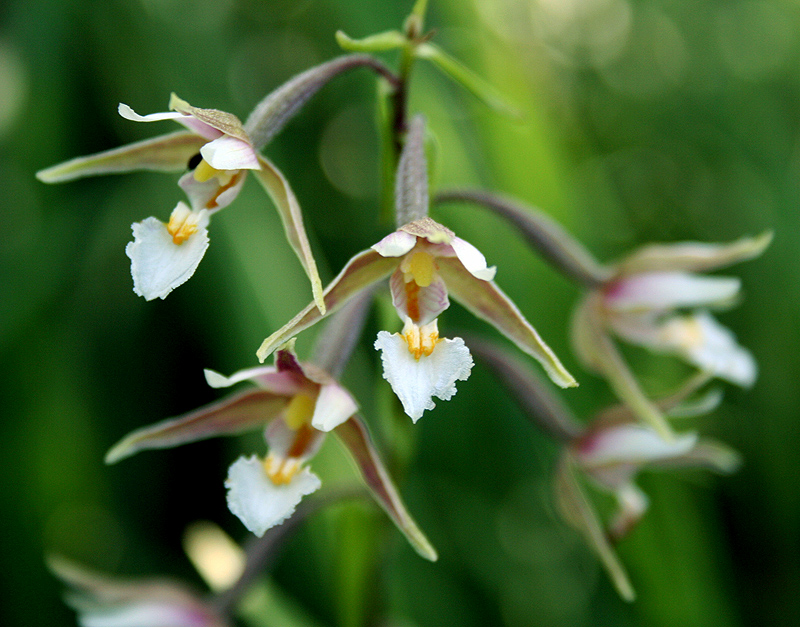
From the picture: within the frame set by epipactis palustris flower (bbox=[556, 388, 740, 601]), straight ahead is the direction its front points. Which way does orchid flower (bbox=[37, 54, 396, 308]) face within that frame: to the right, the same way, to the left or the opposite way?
to the right

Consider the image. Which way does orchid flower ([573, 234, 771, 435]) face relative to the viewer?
to the viewer's right

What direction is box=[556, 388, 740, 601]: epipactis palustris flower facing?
to the viewer's right

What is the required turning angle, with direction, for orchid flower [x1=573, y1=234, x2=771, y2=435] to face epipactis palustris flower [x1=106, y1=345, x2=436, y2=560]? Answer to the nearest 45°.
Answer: approximately 135° to its right

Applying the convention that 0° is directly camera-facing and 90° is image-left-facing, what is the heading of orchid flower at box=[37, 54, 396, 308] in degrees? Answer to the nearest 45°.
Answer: approximately 45°

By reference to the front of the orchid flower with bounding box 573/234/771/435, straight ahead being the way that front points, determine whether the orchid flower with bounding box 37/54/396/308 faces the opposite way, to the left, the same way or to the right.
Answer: to the right

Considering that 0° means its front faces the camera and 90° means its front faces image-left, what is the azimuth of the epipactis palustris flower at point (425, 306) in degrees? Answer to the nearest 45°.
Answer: approximately 0°

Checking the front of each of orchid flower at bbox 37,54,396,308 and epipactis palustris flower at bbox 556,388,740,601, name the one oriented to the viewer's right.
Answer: the epipactis palustris flower

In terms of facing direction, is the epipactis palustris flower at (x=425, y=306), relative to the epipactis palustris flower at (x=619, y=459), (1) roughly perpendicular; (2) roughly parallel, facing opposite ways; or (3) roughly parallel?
roughly perpendicular

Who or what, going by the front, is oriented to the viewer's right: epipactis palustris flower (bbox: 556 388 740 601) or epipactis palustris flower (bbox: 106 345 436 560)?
epipactis palustris flower (bbox: 556 388 740 601)
